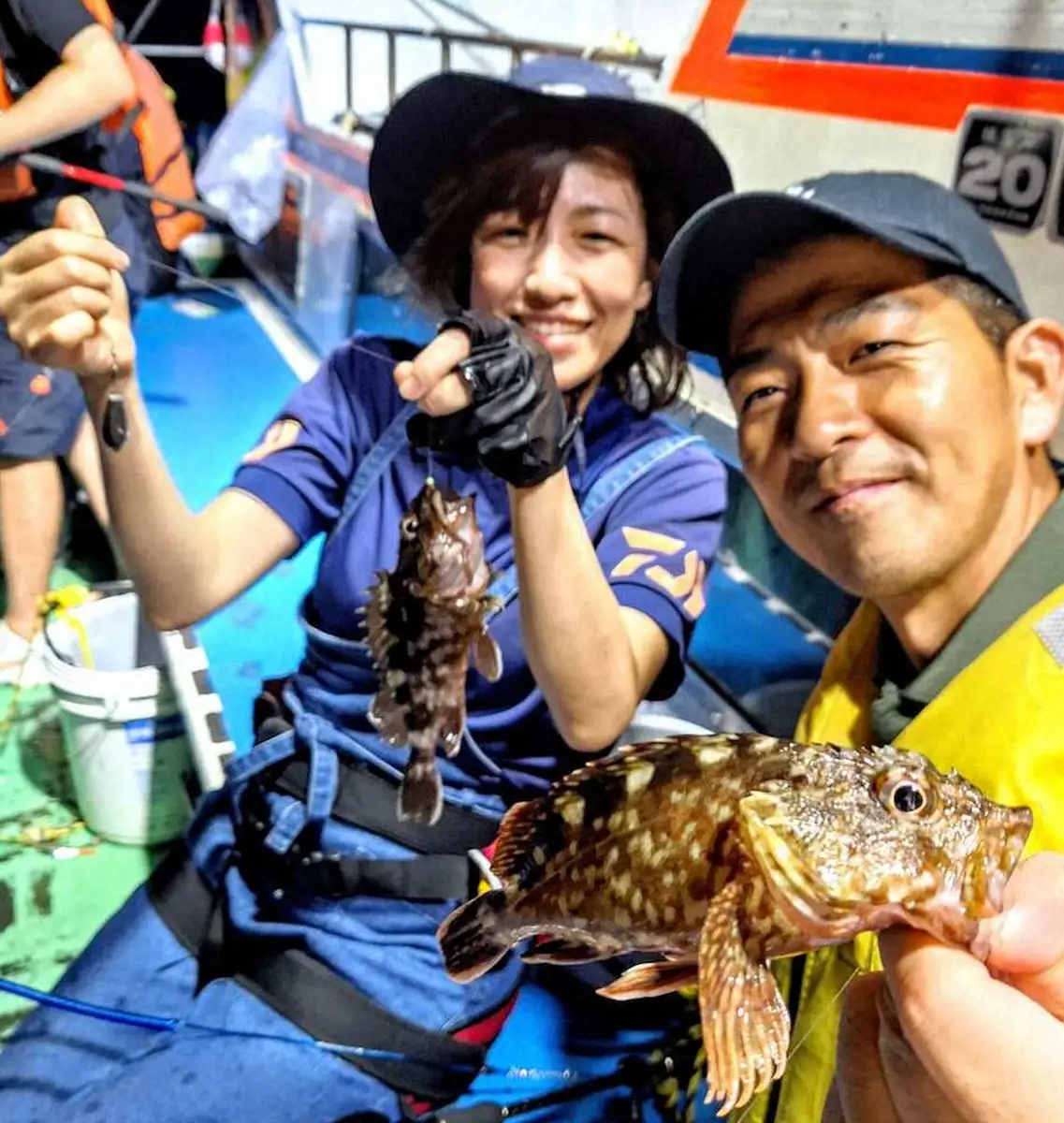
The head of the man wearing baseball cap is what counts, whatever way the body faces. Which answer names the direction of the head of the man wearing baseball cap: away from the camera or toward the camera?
toward the camera

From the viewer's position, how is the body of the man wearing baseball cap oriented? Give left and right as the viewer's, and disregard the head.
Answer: facing the viewer and to the left of the viewer

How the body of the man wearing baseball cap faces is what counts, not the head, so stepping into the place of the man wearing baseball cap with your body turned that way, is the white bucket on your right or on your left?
on your right

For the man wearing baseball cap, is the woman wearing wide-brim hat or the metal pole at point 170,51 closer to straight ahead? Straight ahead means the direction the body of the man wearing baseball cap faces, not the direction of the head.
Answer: the woman wearing wide-brim hat

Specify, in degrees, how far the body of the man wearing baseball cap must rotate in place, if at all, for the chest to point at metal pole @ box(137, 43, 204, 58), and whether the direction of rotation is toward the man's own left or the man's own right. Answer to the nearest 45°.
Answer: approximately 90° to the man's own right

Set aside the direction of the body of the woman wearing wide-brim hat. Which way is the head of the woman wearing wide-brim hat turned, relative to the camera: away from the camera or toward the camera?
toward the camera

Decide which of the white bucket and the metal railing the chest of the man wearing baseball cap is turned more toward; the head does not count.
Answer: the white bucket

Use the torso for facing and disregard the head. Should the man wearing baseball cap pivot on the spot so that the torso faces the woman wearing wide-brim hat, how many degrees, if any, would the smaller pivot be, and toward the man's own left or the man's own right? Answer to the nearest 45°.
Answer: approximately 45° to the man's own right

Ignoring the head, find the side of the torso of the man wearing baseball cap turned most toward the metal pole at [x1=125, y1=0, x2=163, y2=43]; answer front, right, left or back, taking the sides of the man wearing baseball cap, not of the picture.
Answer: right

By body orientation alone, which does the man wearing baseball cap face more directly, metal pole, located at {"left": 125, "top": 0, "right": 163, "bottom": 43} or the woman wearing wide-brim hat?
the woman wearing wide-brim hat
